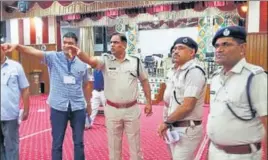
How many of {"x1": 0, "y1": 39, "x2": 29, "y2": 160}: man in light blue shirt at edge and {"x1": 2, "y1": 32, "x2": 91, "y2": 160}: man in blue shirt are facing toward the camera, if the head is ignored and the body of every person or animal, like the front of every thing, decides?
2

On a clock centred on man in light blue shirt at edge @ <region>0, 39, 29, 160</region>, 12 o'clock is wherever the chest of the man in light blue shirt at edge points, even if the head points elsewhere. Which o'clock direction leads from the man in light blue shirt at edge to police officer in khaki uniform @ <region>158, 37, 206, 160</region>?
The police officer in khaki uniform is roughly at 10 o'clock from the man in light blue shirt at edge.

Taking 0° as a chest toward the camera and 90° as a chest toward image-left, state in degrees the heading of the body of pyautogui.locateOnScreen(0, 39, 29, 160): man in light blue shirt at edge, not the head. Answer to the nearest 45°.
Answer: approximately 0°

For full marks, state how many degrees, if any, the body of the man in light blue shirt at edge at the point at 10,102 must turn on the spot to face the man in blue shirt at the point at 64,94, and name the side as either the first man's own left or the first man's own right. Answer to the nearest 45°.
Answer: approximately 135° to the first man's own left

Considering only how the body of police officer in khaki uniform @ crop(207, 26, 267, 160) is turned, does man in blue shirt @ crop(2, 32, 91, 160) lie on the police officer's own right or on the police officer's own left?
on the police officer's own right
